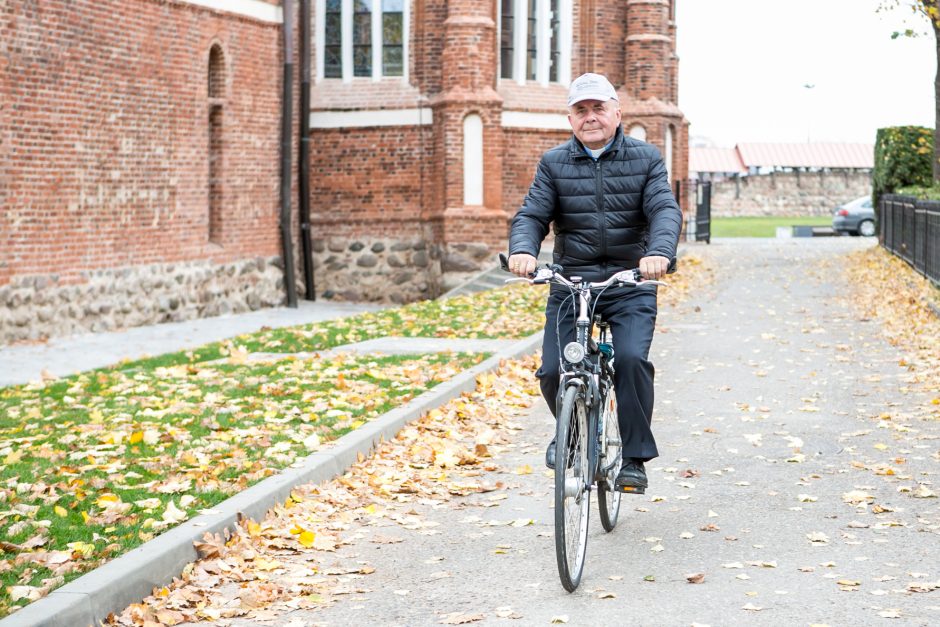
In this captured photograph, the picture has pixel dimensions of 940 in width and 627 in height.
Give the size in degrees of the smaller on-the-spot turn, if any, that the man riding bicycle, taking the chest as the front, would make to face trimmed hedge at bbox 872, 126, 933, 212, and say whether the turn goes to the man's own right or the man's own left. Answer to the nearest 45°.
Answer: approximately 180°

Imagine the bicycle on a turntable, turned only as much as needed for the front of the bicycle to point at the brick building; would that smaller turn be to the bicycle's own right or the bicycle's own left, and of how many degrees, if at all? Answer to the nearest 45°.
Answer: approximately 180°

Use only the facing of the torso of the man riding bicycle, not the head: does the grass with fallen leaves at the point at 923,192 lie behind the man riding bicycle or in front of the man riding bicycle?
behind

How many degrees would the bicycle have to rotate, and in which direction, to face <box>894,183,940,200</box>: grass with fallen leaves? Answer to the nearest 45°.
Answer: approximately 180°

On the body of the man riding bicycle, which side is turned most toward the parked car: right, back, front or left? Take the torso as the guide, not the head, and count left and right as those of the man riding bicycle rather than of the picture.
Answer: back

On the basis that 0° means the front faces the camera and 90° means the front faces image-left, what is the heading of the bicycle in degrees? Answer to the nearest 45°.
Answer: approximately 0°

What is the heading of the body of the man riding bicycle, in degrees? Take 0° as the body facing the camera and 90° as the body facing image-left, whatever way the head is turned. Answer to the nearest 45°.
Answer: approximately 0°
